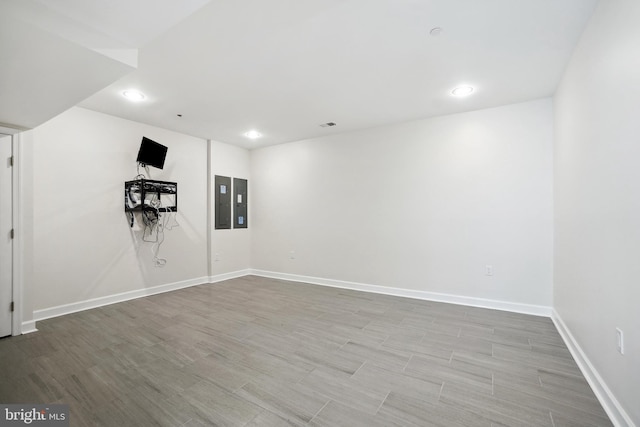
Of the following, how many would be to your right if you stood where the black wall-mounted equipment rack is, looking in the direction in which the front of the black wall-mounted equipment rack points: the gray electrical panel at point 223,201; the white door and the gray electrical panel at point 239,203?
1

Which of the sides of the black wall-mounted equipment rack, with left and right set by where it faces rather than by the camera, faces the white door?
right

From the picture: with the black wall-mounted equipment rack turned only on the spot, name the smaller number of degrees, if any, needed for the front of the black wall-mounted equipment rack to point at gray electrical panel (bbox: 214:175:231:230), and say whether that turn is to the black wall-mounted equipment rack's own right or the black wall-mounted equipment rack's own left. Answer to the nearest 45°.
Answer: approximately 90° to the black wall-mounted equipment rack's own left

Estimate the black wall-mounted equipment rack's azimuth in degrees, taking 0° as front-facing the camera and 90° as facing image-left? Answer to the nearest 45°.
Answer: approximately 315°

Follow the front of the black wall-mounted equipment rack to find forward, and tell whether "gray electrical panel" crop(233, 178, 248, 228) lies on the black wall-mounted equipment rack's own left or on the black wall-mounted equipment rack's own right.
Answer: on the black wall-mounted equipment rack's own left
